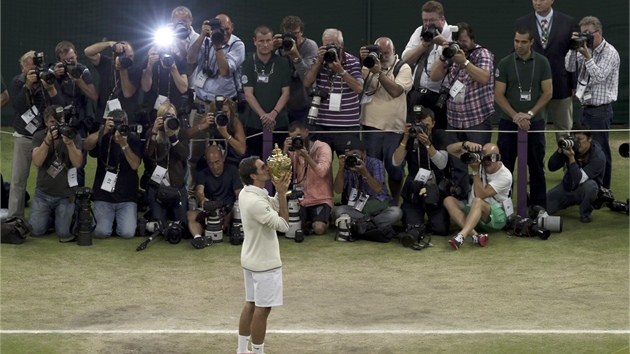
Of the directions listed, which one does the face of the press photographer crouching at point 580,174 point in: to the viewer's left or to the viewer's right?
to the viewer's left

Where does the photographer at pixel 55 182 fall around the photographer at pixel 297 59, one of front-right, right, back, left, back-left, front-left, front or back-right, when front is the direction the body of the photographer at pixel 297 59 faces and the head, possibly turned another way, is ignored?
front-right

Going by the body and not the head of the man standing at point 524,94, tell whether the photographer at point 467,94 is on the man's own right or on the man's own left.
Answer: on the man's own right

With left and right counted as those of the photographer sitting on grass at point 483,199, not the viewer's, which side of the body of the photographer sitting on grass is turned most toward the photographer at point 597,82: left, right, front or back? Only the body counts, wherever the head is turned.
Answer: back

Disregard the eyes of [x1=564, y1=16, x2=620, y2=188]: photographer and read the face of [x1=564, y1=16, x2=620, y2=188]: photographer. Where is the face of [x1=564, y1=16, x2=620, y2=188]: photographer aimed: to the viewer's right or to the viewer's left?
to the viewer's left

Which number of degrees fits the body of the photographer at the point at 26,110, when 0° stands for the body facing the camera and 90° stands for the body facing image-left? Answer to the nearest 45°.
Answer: approximately 315°

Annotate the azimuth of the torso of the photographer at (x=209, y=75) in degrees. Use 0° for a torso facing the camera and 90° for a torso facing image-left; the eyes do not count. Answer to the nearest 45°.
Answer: approximately 0°

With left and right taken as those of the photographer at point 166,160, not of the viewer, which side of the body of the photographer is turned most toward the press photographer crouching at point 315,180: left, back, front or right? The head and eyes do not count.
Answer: left
